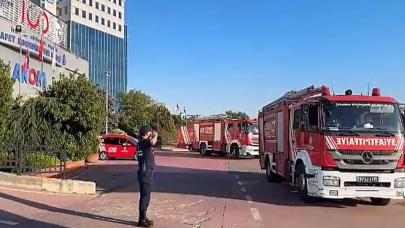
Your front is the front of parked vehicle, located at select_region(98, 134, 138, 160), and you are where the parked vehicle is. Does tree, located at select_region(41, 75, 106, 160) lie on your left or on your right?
on your right

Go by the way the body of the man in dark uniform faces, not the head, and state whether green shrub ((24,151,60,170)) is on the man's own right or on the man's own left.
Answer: on the man's own left

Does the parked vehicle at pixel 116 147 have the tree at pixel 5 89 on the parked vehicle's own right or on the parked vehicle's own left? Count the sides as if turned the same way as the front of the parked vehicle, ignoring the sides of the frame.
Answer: on the parked vehicle's own right

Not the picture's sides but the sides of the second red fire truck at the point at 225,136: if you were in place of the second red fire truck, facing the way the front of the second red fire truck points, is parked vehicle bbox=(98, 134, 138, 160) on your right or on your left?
on your right
